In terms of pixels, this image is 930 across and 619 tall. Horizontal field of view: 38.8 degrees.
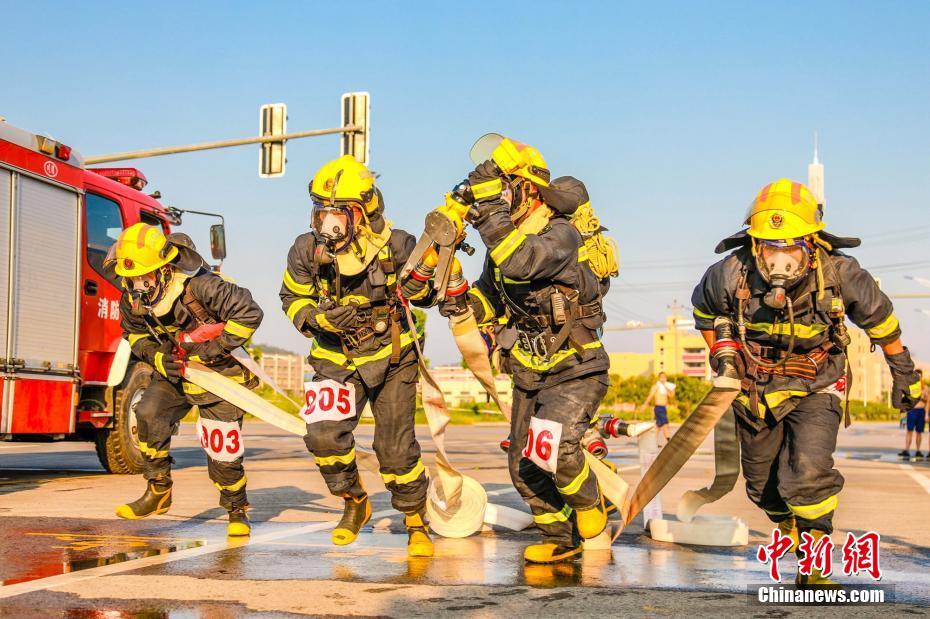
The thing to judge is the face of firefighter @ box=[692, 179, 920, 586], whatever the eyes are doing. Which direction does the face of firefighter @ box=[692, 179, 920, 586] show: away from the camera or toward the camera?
toward the camera

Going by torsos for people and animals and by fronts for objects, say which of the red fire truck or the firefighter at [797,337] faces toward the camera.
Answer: the firefighter

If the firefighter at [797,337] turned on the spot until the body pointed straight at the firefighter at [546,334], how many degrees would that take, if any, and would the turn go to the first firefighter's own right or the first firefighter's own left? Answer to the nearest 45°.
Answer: approximately 90° to the first firefighter's own right

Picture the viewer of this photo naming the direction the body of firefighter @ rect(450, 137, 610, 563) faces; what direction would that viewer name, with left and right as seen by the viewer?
facing the viewer and to the left of the viewer

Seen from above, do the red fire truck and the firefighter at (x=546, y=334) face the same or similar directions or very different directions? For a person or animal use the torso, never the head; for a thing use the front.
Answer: very different directions

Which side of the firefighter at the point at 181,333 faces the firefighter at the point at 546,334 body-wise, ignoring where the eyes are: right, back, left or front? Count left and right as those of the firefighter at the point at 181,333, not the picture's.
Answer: left

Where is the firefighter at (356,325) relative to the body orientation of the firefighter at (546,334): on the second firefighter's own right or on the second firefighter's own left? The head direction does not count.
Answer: on the second firefighter's own right

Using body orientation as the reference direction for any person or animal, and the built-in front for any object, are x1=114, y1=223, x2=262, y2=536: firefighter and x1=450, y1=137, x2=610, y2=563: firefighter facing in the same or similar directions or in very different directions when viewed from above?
same or similar directions

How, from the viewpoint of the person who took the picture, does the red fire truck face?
facing away from the viewer and to the right of the viewer

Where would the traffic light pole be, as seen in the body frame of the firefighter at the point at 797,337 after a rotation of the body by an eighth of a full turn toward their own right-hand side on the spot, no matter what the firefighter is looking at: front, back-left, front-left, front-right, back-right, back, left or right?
right

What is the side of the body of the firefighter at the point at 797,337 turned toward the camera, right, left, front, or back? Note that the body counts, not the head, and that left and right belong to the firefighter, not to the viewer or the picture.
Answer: front

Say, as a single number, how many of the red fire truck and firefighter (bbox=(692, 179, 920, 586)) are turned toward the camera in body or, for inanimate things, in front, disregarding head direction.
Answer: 1

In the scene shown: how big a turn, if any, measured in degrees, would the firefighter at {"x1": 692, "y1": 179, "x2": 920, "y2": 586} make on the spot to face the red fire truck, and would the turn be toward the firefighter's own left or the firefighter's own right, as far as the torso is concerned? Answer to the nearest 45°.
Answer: approximately 135° to the firefighter's own right

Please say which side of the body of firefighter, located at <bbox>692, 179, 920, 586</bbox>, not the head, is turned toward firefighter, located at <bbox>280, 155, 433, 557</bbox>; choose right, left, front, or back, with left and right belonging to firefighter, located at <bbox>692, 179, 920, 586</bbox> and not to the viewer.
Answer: right

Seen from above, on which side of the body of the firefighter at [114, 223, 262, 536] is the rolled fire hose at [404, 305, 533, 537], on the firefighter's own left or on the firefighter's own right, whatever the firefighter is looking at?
on the firefighter's own left
